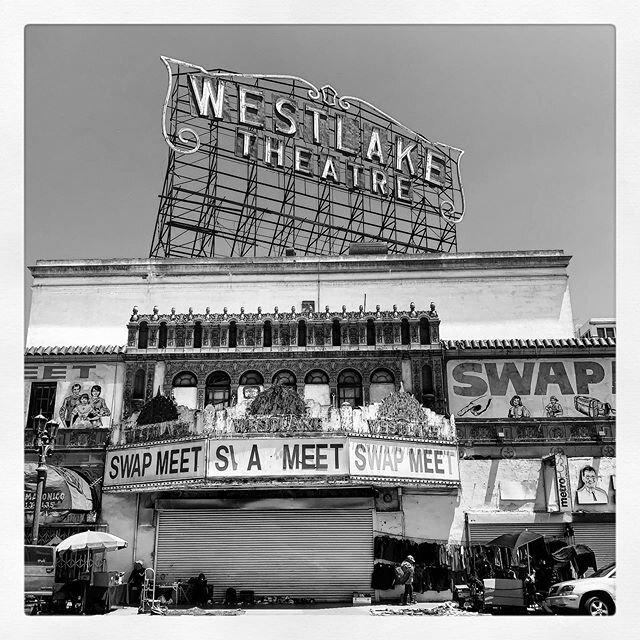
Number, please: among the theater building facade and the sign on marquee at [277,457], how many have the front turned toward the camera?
2

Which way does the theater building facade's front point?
toward the camera

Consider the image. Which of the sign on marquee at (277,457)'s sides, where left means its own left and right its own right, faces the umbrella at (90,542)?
right

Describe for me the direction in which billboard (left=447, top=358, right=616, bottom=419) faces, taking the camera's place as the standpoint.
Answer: facing the viewer

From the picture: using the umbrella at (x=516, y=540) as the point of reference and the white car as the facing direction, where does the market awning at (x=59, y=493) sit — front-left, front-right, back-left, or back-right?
back-right

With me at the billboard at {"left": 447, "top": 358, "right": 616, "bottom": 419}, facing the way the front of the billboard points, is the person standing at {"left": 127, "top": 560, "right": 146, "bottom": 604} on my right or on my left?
on my right

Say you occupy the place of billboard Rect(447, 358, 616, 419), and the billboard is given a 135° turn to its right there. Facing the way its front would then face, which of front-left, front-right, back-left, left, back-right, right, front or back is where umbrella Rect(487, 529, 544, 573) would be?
back-left
